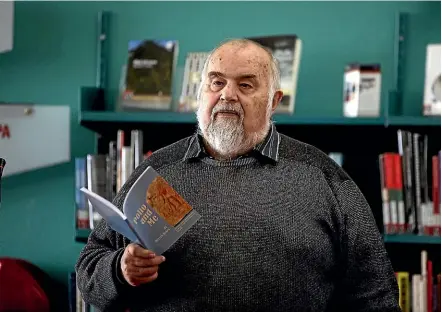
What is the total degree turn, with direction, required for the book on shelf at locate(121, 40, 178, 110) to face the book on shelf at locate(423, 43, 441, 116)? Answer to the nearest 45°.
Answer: approximately 90° to its left

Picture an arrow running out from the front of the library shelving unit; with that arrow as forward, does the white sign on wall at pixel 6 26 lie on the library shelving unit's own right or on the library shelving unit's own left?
on the library shelving unit's own right

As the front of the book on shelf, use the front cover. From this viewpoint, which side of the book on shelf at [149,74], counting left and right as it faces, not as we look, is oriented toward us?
front

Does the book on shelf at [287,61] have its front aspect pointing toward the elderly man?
yes

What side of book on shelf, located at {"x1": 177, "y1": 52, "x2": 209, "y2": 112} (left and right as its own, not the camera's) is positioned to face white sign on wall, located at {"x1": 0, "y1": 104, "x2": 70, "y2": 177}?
right

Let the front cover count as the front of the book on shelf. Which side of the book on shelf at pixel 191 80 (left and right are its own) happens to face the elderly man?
front

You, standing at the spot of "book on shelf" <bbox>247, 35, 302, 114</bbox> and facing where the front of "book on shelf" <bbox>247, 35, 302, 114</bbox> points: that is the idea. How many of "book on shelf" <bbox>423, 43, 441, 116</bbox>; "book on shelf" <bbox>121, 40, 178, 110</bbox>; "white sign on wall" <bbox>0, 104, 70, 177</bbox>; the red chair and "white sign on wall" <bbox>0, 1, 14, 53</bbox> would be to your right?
4

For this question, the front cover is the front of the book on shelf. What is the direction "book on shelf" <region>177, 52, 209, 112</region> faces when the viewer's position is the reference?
facing the viewer

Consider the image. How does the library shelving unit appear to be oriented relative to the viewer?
toward the camera

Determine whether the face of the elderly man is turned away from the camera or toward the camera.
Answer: toward the camera

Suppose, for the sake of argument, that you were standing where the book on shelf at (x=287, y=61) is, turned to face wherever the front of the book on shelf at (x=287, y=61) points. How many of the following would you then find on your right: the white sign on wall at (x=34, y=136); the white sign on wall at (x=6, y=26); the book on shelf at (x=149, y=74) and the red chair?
4

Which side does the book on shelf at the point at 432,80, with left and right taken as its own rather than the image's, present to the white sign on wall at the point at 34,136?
right

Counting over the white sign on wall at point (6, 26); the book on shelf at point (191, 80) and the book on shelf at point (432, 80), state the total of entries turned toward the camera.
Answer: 3
